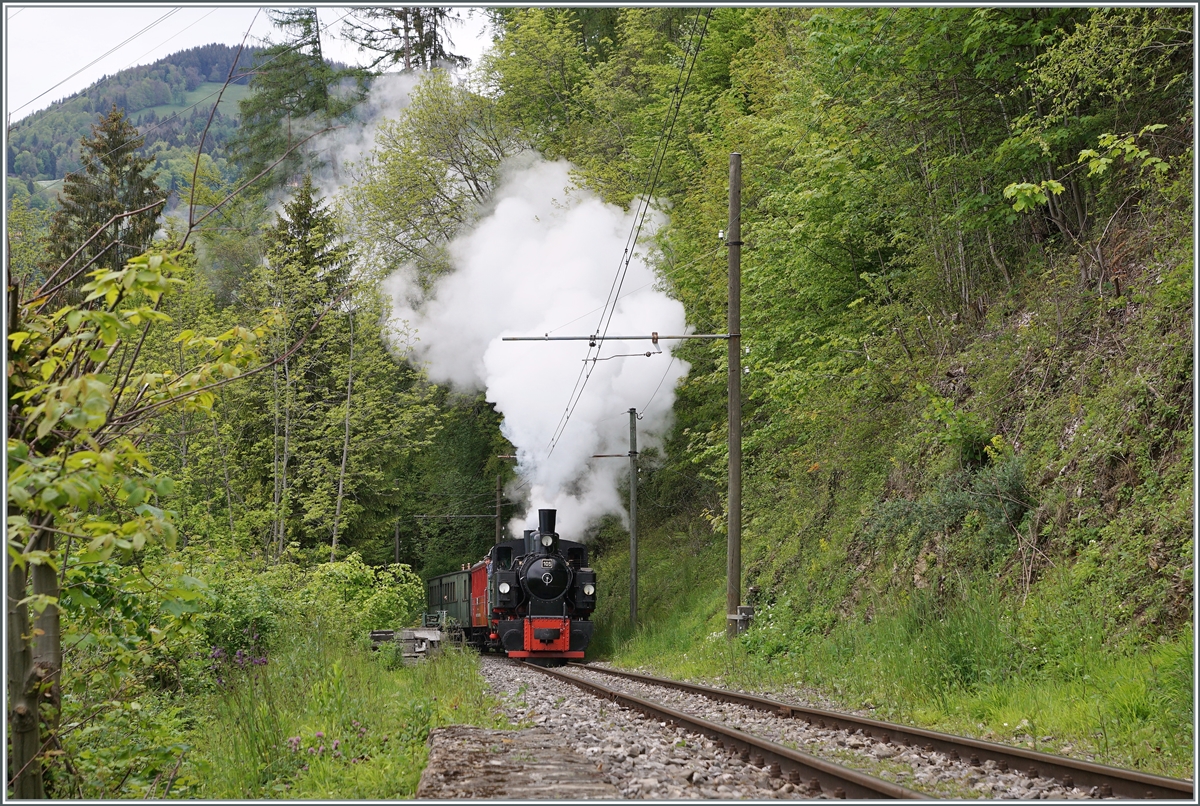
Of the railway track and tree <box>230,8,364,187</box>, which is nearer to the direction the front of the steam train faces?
the railway track

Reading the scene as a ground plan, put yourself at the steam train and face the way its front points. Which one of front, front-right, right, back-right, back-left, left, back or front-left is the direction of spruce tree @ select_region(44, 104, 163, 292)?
back-right

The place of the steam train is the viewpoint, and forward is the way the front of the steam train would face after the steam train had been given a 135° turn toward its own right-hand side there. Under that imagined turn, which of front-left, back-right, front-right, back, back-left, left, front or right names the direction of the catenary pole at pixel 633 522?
right

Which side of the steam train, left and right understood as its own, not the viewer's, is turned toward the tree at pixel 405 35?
back

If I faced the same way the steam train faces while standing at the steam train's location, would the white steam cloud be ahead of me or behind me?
behind

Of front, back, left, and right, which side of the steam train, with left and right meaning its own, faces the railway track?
front

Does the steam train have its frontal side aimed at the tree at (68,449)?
yes

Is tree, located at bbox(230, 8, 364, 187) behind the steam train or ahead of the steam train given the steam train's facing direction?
behind

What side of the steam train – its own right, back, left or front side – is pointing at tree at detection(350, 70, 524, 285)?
back

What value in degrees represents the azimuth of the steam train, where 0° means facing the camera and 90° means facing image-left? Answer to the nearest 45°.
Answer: approximately 0°
